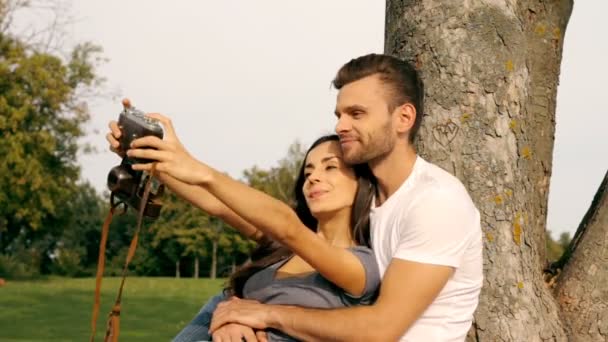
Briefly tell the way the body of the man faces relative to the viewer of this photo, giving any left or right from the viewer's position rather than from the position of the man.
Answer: facing to the left of the viewer

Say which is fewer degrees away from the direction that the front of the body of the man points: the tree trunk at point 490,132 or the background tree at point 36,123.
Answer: the background tree

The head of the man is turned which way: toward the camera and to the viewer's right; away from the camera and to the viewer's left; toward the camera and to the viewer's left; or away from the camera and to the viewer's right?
toward the camera and to the viewer's left

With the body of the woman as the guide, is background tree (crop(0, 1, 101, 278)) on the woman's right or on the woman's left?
on the woman's right

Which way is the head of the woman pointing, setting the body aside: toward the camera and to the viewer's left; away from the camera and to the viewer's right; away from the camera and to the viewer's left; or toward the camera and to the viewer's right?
toward the camera and to the viewer's left

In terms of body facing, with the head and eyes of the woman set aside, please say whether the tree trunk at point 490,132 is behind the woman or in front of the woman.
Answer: behind

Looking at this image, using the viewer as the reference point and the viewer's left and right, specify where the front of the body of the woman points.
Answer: facing the viewer and to the left of the viewer

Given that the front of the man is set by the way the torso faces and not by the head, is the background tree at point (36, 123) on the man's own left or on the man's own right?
on the man's own right
